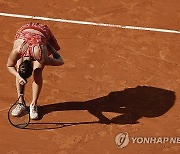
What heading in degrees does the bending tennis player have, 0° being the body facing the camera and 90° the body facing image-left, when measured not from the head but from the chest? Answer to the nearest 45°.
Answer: approximately 0°
